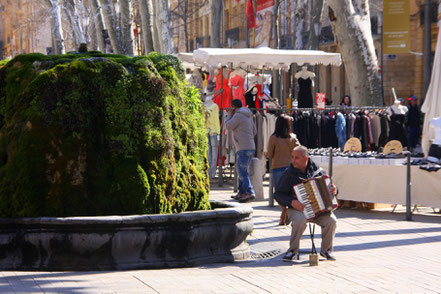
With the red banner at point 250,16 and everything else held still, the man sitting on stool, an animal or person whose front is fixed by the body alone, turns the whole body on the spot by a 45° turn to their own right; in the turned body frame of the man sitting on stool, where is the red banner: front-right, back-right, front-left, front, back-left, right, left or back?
back-right

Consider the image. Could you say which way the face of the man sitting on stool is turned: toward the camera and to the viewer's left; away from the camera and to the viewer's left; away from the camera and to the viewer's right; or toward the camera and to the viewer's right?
toward the camera and to the viewer's left

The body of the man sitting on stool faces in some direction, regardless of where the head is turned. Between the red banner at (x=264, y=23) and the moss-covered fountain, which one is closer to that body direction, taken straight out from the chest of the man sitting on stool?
the moss-covered fountain

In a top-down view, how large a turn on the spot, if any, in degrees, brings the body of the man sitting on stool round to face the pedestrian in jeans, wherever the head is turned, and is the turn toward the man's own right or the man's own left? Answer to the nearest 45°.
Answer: approximately 180°

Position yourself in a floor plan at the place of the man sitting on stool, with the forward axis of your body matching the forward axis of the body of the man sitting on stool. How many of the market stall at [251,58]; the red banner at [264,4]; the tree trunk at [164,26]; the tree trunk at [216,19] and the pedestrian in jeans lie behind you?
5

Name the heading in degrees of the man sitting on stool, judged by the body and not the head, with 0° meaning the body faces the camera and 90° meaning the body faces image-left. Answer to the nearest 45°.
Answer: approximately 0°

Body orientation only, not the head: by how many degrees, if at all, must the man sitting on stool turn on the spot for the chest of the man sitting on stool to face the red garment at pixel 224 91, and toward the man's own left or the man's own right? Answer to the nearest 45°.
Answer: approximately 180°

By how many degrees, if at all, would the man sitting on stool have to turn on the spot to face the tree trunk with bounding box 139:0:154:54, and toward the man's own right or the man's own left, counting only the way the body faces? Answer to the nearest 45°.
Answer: approximately 180°

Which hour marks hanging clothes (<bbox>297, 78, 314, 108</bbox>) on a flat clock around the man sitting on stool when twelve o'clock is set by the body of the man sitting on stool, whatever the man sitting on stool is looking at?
The hanging clothes is roughly at 6 o'clock from the man sitting on stool.

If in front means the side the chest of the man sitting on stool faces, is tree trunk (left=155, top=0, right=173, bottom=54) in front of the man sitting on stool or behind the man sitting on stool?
behind

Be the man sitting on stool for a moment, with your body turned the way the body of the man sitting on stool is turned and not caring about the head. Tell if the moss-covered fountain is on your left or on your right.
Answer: on your right

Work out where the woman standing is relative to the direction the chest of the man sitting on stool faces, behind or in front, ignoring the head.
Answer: behind

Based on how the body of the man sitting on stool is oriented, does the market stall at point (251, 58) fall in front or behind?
behind

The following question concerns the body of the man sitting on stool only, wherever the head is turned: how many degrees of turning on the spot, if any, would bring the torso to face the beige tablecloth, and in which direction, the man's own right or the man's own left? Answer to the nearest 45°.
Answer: approximately 180°

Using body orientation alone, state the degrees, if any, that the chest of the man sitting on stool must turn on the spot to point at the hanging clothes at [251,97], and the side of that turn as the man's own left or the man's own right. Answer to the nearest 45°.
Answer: approximately 180°

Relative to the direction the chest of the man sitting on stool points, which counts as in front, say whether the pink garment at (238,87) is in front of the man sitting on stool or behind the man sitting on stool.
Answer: behind
